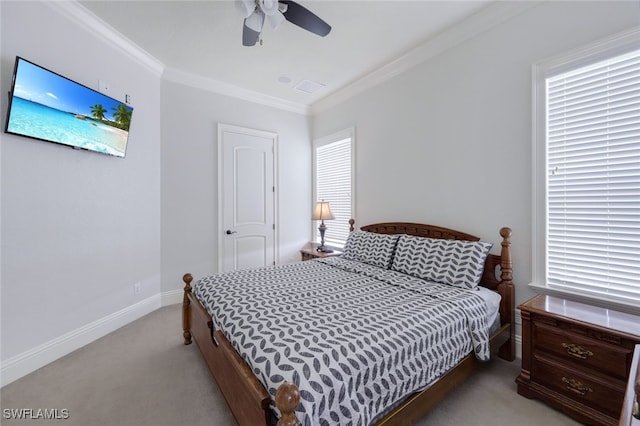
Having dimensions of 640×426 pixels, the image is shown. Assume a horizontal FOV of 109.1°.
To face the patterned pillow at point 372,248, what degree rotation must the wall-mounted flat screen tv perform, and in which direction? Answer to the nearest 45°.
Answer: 0° — it already faces it

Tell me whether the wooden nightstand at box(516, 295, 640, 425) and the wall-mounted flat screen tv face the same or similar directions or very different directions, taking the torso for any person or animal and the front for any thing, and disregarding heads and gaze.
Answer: very different directions

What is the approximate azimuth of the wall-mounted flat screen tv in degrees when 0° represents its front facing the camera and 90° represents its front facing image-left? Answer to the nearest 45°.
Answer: approximately 315°

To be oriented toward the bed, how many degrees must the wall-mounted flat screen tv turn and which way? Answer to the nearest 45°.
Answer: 0° — it already faces it

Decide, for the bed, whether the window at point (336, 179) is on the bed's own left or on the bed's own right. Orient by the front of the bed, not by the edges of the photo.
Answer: on the bed's own right

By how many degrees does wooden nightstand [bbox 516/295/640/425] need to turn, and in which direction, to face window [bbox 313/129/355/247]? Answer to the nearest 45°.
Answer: approximately 45° to its right

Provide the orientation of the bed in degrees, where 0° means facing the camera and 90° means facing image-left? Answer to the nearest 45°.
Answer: approximately 45°

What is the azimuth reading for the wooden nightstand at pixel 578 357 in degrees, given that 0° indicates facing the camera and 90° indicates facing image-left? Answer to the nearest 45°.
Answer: approximately 45°
